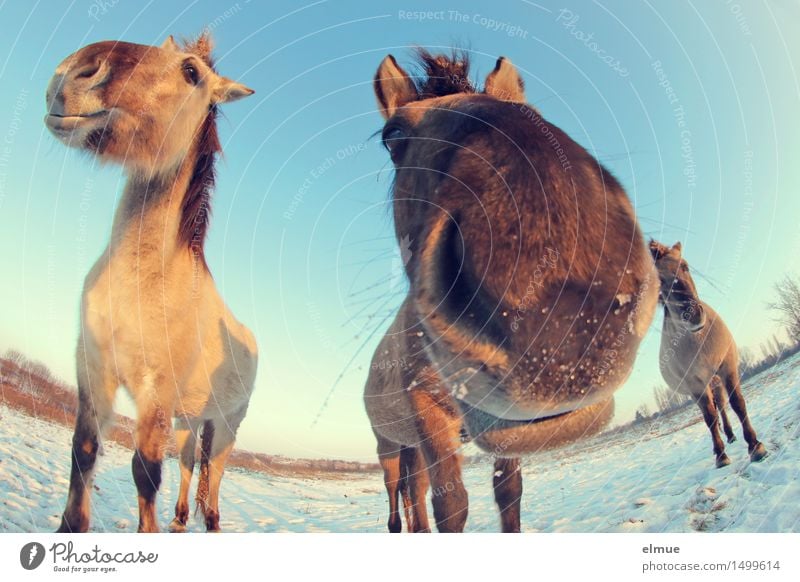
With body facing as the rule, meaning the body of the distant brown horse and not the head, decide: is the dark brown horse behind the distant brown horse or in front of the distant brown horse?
in front

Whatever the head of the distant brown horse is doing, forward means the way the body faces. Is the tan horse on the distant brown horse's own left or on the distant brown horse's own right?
on the distant brown horse's own right

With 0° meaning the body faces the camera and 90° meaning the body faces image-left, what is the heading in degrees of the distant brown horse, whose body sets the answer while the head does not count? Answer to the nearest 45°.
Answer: approximately 0°
